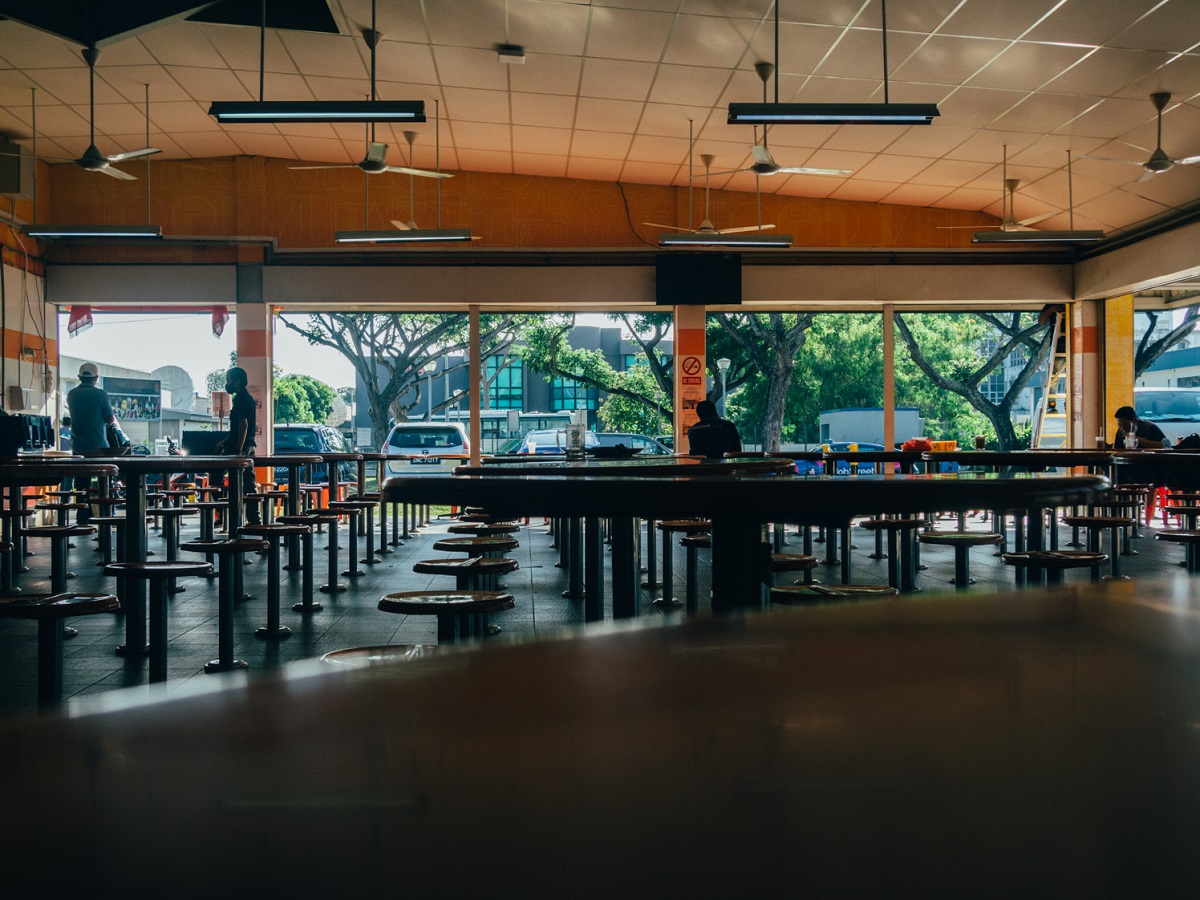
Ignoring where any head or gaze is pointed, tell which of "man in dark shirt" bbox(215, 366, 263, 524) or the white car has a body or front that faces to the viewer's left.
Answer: the man in dark shirt

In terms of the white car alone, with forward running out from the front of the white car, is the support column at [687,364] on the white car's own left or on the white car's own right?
on the white car's own right

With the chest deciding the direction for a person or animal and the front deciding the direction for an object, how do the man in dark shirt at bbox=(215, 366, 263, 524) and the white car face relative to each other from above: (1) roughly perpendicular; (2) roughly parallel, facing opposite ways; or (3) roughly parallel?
roughly perpendicular

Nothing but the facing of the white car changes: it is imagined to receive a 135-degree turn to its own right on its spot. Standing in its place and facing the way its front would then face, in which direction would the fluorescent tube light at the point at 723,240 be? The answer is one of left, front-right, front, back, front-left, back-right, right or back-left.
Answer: front

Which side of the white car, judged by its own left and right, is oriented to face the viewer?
back

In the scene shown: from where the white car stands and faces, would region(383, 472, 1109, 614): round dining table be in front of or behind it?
behind

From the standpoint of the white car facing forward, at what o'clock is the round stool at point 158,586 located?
The round stool is roughly at 6 o'clock from the white car.

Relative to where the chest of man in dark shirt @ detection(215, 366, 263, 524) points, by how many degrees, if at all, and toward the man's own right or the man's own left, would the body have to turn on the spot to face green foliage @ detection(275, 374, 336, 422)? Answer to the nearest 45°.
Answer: approximately 90° to the man's own right

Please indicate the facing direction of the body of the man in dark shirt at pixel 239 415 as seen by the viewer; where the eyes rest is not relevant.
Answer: to the viewer's left

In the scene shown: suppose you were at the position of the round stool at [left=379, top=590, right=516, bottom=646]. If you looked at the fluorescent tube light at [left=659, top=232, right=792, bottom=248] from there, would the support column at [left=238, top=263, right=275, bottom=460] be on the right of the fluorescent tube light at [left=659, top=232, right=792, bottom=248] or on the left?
left
